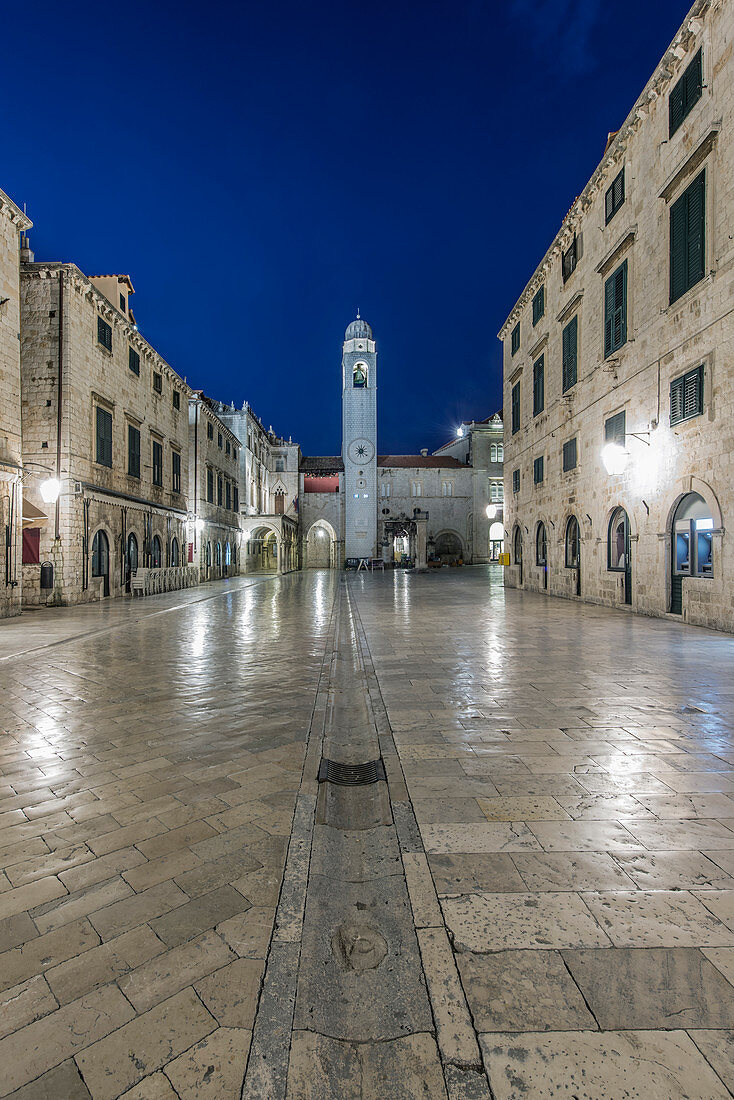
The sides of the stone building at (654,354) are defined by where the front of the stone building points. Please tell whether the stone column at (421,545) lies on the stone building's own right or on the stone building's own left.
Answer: on the stone building's own right

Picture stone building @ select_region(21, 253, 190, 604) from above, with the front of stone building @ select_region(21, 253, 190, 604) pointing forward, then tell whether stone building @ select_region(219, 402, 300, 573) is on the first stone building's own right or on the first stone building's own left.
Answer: on the first stone building's own left

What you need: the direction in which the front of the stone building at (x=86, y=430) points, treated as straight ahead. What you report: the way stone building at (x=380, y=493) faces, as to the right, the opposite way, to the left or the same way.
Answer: to the right

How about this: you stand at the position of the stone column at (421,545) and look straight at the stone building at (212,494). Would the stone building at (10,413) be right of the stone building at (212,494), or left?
left

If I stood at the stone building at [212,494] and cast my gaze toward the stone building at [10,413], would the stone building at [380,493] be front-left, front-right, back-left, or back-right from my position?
back-left

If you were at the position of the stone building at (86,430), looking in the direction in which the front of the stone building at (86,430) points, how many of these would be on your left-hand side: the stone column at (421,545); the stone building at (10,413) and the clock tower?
2

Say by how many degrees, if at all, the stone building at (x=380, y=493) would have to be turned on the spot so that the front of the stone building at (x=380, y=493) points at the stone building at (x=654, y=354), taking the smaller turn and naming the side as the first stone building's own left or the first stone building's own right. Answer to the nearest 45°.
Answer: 0° — it already faces it

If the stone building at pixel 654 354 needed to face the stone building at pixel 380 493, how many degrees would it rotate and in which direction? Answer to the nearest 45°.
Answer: approximately 90° to its right

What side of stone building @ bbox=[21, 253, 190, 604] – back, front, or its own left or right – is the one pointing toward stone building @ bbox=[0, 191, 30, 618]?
right

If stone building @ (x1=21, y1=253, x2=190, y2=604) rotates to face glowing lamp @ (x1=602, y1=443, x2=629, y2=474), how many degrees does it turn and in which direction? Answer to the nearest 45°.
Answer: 0° — it already faces it

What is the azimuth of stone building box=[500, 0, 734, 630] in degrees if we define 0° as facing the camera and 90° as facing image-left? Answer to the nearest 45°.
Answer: approximately 45°
